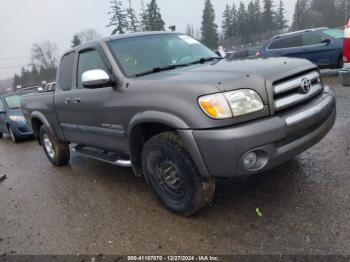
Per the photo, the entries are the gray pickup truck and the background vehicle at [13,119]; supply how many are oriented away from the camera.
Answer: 0

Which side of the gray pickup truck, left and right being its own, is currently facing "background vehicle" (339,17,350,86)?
left

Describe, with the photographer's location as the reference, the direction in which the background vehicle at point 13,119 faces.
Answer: facing the viewer and to the right of the viewer

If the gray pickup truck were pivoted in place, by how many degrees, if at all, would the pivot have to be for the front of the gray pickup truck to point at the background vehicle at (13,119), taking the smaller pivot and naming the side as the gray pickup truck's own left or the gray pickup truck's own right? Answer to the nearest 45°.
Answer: approximately 180°

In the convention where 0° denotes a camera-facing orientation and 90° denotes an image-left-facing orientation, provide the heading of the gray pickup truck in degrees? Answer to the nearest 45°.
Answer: approximately 315°
